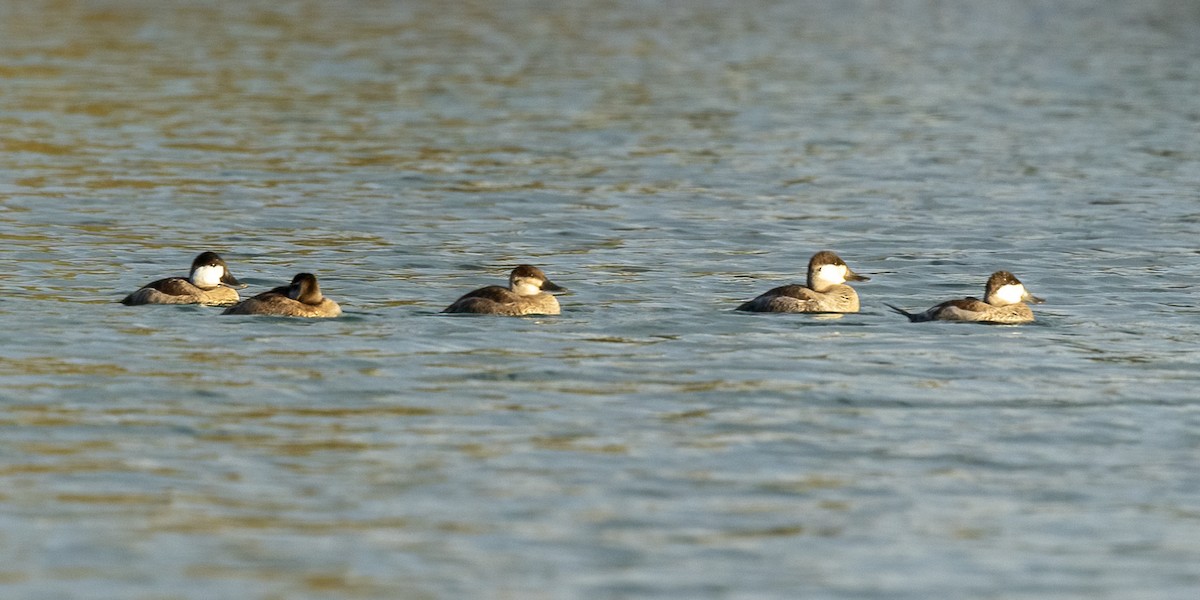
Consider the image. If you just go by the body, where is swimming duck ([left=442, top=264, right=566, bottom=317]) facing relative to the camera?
to the viewer's right

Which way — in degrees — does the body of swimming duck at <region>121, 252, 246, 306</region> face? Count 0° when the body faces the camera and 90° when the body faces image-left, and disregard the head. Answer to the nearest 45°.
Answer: approximately 270°

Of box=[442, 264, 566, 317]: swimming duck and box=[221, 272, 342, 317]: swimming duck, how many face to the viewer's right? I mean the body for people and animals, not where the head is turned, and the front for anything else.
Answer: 2

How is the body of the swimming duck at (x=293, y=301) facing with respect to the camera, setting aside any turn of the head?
to the viewer's right

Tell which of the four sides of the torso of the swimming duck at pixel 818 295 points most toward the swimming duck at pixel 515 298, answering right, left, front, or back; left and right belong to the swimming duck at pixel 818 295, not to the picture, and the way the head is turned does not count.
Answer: back

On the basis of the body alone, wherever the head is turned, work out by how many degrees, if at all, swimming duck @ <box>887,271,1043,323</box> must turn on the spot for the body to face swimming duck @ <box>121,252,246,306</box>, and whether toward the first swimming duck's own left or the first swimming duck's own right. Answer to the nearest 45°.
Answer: approximately 180°

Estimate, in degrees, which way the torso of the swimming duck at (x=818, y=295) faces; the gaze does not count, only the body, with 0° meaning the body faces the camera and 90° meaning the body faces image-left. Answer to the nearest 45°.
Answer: approximately 270°

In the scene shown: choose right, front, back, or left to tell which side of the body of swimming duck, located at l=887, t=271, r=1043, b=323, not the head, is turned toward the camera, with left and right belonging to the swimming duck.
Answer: right

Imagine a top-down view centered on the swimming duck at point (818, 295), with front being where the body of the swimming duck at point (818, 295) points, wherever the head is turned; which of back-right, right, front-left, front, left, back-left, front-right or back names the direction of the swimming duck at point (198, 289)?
back
